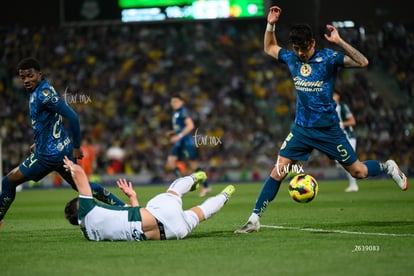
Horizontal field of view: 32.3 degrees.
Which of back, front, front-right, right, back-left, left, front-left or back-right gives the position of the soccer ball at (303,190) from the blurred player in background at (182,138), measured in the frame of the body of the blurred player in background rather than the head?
front-left

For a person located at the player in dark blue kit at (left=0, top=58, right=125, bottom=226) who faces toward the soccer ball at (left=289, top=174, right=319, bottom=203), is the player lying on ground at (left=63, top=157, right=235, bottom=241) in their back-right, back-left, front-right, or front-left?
front-right

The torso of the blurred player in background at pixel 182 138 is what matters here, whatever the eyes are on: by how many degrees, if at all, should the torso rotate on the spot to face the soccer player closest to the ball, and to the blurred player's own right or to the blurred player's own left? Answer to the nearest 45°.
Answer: approximately 45° to the blurred player's own left

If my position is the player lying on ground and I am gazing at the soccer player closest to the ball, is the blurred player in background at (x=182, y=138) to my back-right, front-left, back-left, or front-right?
front-left

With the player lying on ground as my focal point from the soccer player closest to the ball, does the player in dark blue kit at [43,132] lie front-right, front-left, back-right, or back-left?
front-right

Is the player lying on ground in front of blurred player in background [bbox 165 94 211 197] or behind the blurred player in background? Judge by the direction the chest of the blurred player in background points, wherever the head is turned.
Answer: in front

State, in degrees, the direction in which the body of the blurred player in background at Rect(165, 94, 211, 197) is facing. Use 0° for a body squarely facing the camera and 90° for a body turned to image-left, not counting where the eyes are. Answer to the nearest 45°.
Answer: approximately 45°
